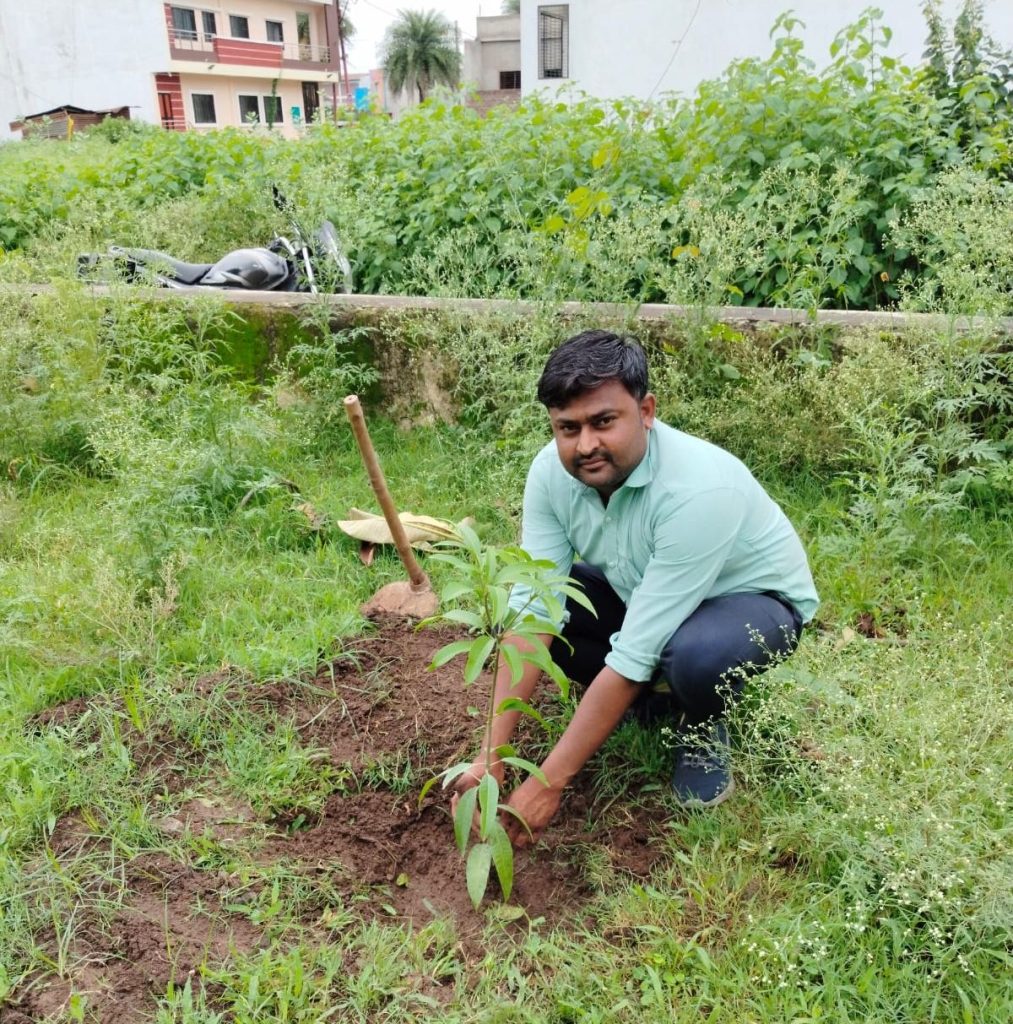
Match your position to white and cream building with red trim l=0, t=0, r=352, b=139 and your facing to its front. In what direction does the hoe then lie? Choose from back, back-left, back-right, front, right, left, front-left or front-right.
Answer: front-right

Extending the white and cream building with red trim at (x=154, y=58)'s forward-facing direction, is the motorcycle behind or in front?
in front

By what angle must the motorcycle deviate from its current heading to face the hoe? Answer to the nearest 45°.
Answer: approximately 90° to its right

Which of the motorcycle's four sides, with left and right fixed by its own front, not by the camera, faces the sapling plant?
right

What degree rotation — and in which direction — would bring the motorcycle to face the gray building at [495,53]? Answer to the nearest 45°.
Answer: approximately 90° to its left

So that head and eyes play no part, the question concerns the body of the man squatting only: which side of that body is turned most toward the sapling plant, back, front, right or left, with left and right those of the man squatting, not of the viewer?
front

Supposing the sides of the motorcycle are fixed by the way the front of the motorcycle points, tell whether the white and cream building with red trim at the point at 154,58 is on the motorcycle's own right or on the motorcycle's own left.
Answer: on the motorcycle's own left

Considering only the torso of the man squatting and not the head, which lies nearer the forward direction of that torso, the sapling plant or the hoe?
the sapling plant

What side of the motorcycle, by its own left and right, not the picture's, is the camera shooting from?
right

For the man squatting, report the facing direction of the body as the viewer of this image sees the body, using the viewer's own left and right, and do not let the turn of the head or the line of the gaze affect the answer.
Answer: facing the viewer and to the left of the viewer

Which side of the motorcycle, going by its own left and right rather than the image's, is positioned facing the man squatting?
right

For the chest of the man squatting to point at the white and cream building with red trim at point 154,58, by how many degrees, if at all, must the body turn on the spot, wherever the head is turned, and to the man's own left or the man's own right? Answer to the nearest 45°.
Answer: approximately 90° to the man's own right

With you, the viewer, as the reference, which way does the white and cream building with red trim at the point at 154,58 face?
facing the viewer and to the right of the viewer

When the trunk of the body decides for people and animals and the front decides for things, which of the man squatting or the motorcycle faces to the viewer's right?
the motorcycle

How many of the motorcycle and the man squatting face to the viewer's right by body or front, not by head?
1
